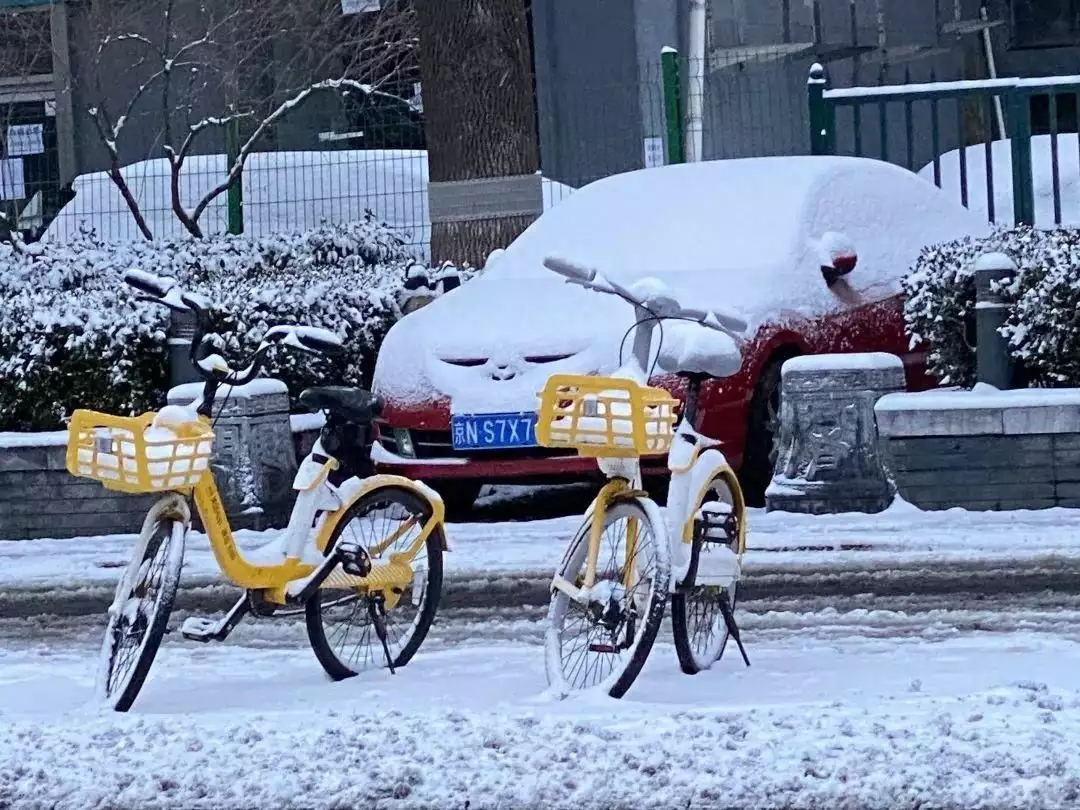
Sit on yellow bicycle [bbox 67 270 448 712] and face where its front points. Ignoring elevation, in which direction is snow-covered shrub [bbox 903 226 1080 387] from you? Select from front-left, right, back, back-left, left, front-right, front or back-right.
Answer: back

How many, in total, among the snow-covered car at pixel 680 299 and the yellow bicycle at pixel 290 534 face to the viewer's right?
0

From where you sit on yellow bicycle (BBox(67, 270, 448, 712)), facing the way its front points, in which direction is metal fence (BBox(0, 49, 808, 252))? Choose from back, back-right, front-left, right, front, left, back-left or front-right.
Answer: back-right

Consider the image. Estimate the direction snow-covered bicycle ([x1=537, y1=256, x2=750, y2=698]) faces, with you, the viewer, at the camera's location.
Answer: facing the viewer and to the left of the viewer

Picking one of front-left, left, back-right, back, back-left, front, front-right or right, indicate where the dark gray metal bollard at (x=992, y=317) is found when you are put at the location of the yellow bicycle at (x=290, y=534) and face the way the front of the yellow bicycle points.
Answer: back

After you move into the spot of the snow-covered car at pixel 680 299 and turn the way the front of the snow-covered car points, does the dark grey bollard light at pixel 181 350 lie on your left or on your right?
on your right

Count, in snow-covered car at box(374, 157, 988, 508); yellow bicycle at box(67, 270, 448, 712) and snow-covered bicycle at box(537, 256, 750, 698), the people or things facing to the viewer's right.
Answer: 0

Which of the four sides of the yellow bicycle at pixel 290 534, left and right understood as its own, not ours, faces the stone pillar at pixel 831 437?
back

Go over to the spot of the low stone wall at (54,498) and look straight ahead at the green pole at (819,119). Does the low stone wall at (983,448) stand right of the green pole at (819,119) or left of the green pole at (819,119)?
right

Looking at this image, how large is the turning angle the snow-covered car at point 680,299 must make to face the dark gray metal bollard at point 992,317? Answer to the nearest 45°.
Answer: approximately 135° to its left

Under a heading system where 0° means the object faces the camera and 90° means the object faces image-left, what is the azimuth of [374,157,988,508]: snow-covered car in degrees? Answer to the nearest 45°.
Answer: approximately 45°

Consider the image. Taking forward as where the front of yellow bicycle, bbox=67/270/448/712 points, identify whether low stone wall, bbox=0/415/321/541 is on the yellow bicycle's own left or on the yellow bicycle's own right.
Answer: on the yellow bicycle's own right

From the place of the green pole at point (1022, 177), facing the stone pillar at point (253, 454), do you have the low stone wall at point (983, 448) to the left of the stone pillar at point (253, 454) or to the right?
left

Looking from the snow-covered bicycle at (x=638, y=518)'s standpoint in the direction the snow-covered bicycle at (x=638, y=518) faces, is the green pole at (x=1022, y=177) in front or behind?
behind
